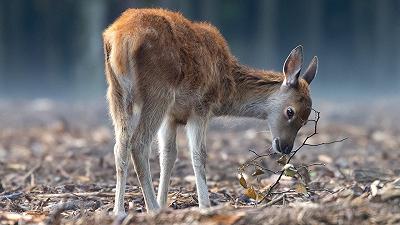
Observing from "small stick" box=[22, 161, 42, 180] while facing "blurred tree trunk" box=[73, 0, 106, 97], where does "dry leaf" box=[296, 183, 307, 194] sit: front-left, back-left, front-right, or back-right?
back-right

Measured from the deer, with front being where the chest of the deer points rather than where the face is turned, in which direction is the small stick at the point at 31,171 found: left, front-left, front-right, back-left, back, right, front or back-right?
left

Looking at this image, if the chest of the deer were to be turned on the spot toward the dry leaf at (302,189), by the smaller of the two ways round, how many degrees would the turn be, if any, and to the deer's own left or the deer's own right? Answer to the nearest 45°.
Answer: approximately 45° to the deer's own right

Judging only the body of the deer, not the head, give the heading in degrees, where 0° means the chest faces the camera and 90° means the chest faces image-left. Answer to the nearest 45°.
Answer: approximately 225°

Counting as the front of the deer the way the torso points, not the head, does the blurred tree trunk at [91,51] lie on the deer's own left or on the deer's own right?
on the deer's own left

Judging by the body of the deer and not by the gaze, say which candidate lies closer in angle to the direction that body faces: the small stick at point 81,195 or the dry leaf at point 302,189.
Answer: the dry leaf

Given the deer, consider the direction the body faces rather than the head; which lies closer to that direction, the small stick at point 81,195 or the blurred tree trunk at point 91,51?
the blurred tree trunk

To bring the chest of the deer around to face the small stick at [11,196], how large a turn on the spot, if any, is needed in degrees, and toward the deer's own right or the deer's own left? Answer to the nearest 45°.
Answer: approximately 135° to the deer's own left

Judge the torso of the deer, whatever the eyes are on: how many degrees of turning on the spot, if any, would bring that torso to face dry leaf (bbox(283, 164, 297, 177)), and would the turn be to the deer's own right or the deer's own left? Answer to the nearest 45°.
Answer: approximately 45° to the deer's own right
